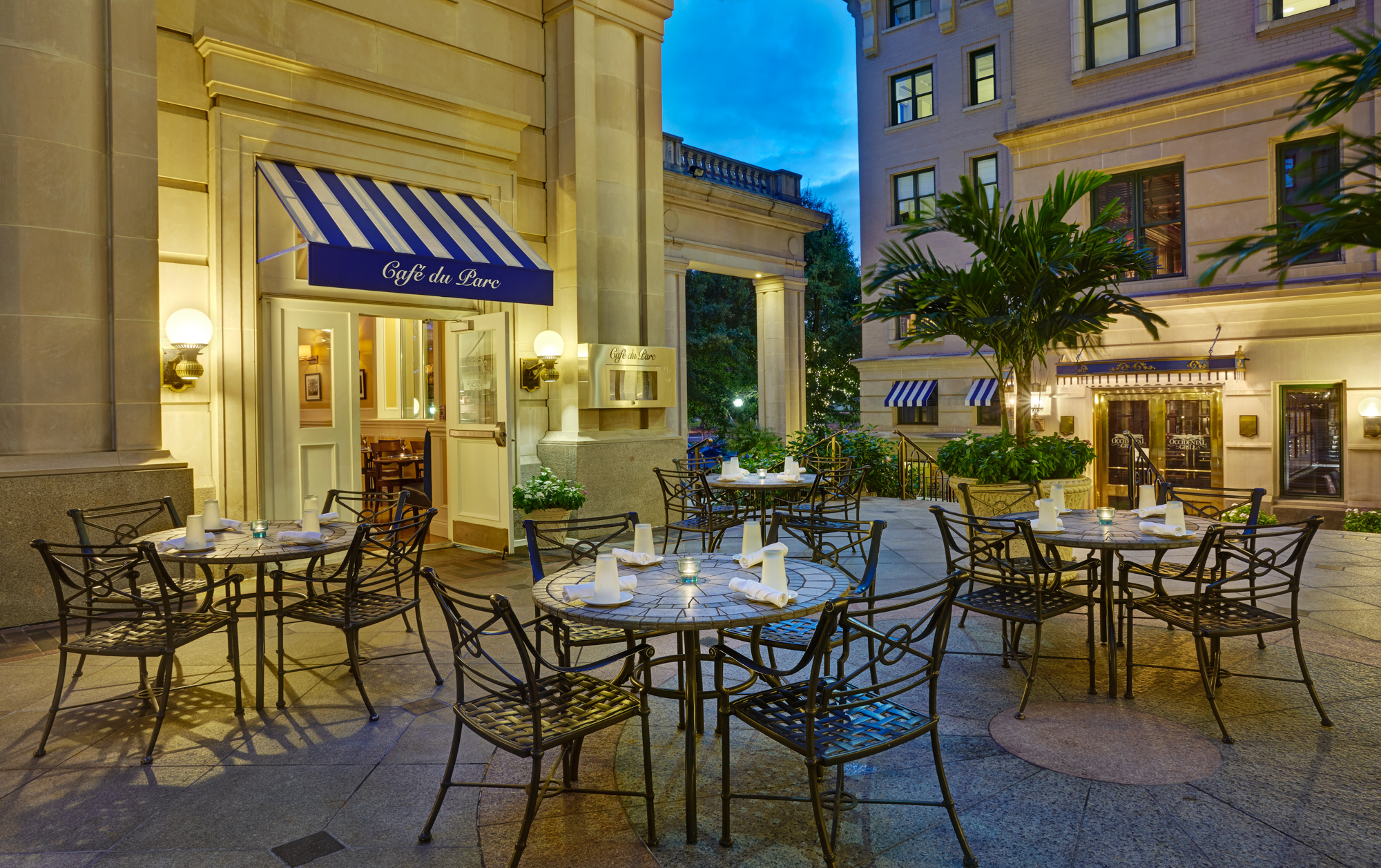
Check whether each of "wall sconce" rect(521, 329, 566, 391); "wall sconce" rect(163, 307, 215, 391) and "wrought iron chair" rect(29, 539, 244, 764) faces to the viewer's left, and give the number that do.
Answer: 0

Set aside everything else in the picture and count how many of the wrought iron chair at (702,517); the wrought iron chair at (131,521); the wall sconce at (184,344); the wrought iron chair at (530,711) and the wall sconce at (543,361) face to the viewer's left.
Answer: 0

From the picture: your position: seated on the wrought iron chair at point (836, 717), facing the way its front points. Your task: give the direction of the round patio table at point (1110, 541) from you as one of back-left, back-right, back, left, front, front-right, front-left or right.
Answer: right

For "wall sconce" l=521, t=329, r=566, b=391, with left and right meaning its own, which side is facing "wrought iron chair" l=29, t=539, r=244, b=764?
right

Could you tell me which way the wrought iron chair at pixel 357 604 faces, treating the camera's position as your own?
facing away from the viewer and to the left of the viewer

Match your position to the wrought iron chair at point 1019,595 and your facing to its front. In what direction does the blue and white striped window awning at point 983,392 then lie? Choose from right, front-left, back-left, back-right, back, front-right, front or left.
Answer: front-left

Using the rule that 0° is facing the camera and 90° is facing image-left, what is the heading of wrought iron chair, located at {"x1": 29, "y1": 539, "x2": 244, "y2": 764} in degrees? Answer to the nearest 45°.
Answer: approximately 225°

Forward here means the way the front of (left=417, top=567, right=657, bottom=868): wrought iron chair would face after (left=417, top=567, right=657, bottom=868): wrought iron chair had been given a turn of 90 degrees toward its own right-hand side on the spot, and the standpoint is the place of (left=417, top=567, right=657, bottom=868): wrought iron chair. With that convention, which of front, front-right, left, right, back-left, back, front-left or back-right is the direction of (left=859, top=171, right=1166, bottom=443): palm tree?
left

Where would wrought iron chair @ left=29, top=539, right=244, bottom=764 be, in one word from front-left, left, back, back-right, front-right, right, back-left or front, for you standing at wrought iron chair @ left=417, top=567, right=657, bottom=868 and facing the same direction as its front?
left

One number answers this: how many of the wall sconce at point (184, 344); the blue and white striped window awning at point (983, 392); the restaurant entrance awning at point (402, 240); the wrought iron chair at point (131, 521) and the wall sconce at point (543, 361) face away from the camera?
0

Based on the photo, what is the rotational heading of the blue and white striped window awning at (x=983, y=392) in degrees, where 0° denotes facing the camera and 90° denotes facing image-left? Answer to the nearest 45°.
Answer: approximately 45°

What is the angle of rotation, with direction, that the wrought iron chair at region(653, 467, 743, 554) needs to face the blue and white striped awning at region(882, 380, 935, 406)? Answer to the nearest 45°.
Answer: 0° — it already faces it

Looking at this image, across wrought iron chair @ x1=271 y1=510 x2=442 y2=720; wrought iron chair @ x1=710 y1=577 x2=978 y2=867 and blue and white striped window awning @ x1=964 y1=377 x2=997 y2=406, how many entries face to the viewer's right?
0

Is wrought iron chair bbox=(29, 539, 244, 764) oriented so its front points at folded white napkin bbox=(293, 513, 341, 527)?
yes
